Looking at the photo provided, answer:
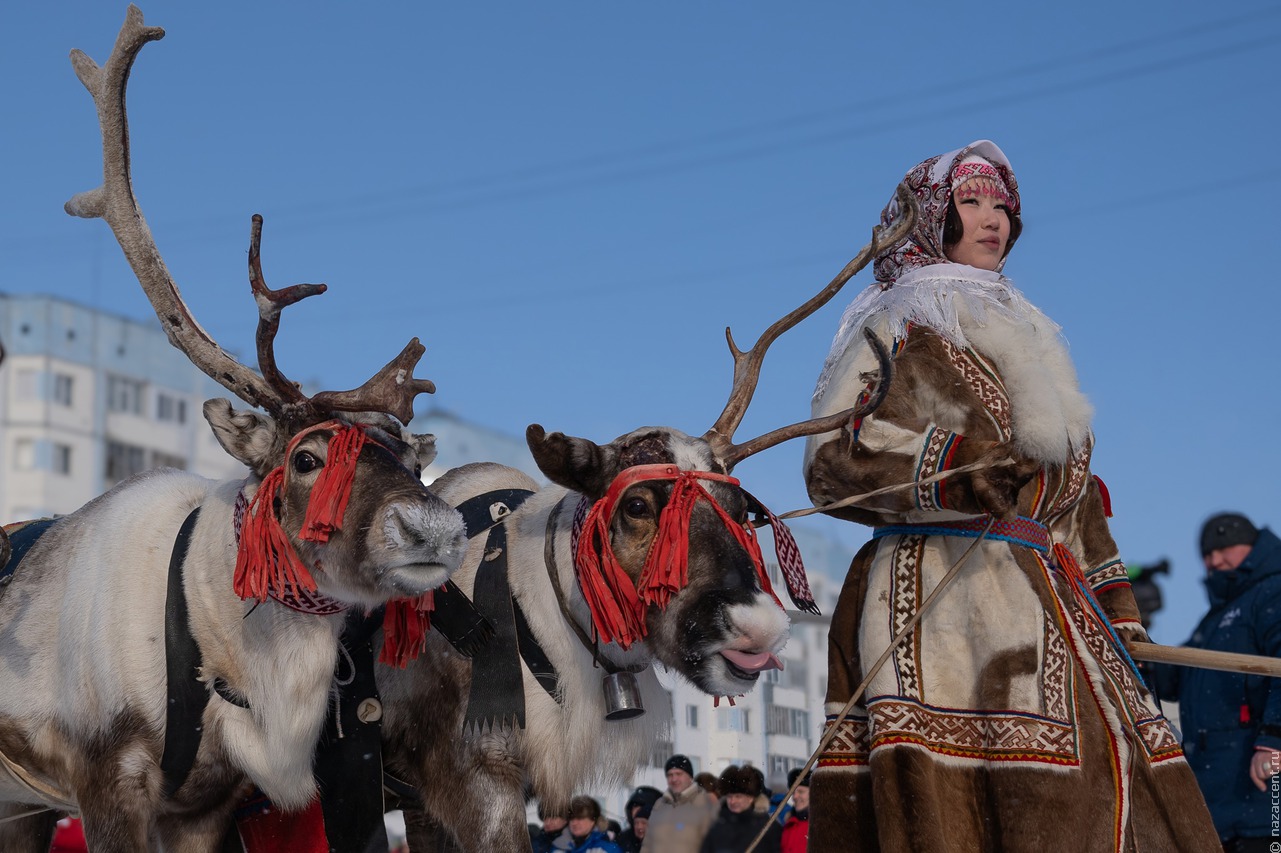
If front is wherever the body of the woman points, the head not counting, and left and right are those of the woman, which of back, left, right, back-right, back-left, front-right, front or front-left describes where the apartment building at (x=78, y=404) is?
back

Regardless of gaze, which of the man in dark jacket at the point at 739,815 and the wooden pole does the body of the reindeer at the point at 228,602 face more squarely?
the wooden pole

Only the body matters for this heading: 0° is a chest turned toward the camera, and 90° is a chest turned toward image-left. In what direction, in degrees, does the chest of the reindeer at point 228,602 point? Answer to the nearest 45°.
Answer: approximately 315°

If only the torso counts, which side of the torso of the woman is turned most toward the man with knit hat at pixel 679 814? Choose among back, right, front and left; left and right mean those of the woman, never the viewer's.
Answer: back

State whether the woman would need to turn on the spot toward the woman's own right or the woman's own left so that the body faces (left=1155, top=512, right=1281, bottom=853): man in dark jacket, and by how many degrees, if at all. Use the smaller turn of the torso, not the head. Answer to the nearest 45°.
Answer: approximately 90° to the woman's own left

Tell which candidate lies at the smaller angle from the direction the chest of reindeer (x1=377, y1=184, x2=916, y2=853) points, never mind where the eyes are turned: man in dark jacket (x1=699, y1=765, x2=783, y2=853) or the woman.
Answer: the woman

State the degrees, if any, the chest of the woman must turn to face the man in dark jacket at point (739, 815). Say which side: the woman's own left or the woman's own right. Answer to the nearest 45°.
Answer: approximately 135° to the woman's own left

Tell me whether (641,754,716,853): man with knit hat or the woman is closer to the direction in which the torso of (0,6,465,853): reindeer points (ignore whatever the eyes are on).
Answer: the woman
